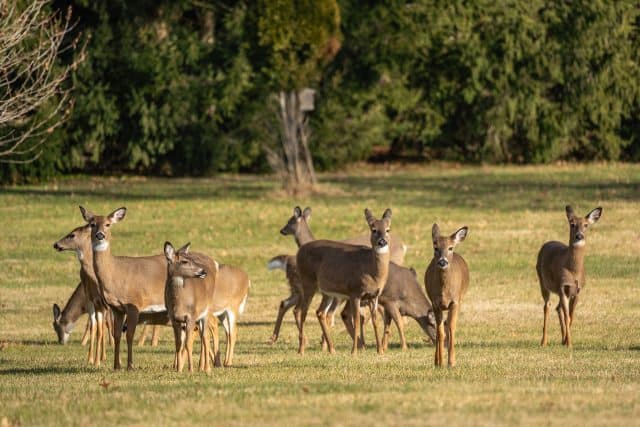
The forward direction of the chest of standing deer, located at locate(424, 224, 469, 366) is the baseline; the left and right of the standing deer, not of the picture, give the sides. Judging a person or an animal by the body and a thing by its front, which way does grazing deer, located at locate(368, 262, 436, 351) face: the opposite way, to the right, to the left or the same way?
to the left

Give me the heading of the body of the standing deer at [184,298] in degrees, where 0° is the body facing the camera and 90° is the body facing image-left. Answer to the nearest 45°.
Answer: approximately 45°

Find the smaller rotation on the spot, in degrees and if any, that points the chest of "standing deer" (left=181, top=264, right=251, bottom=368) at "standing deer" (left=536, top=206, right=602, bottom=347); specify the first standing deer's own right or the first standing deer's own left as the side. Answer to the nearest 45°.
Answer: approximately 180°

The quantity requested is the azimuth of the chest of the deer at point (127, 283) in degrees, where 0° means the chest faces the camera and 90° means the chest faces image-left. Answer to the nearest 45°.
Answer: approximately 45°

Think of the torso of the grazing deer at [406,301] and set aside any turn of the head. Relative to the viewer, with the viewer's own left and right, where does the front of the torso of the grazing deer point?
facing to the right of the viewer

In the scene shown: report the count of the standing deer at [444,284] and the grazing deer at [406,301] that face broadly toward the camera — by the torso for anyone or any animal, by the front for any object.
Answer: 1

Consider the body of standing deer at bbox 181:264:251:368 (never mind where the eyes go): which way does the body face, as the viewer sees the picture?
to the viewer's left

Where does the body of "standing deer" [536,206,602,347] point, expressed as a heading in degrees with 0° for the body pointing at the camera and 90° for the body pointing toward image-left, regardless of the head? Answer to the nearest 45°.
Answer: approximately 315°

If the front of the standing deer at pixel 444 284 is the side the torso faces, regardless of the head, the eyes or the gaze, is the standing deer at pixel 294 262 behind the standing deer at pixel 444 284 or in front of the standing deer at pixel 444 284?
behind
